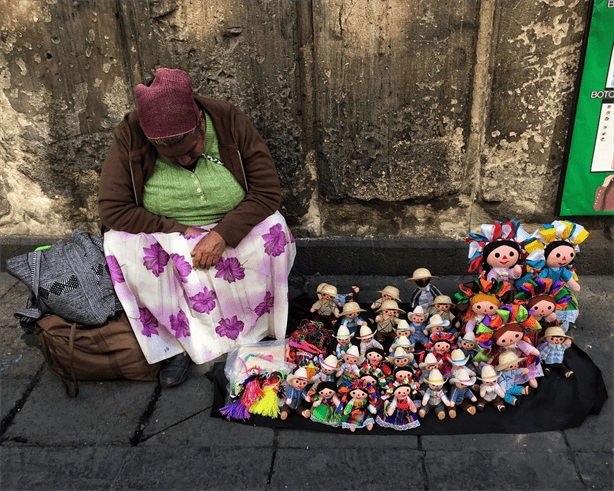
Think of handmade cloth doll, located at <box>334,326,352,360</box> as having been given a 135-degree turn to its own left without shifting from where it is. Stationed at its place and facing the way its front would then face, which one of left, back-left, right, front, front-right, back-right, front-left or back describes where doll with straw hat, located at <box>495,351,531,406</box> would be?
front-right

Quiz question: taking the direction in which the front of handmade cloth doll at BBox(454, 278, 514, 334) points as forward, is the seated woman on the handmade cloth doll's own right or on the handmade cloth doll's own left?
on the handmade cloth doll's own right

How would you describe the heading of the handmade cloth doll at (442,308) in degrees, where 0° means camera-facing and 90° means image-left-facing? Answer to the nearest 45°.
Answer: approximately 0°

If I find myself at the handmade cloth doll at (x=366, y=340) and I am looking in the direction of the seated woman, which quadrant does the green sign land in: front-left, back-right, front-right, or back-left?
back-right

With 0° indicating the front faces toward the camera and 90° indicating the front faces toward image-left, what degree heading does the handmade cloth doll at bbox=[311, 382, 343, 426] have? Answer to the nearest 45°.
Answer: approximately 0°
